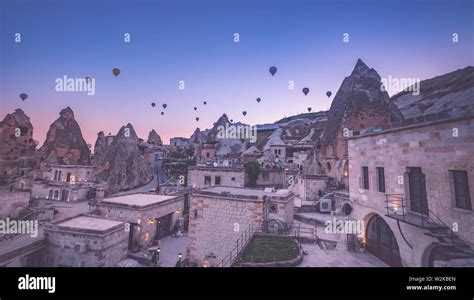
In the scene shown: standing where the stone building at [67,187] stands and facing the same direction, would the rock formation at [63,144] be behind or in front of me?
behind

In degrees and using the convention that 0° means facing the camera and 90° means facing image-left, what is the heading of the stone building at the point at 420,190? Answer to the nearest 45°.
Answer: approximately 45°

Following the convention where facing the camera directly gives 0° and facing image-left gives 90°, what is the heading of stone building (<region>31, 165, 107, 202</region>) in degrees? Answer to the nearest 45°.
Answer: approximately 0°

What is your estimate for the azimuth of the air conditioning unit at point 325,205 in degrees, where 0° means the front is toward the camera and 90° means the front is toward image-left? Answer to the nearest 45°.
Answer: approximately 0°

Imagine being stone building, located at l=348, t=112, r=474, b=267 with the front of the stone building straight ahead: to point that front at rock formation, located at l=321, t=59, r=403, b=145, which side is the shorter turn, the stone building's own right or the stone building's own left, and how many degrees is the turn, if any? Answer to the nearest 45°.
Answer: approximately 135° to the stone building's own right

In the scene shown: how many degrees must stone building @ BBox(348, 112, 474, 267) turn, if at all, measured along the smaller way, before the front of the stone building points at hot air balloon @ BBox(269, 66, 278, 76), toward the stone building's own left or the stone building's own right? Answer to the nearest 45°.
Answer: approximately 90° to the stone building's own right

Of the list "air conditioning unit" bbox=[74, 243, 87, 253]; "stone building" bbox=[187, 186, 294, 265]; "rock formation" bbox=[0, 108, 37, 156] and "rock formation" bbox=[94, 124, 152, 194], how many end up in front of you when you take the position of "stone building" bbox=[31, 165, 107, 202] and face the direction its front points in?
2

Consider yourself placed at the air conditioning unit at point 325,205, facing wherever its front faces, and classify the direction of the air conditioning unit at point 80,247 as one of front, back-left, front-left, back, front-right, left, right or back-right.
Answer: front-right

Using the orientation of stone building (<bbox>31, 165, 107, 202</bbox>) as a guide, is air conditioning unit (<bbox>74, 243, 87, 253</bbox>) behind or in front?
in front

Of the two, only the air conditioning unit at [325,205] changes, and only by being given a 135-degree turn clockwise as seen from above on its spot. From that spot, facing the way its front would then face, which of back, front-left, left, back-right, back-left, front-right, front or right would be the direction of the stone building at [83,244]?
left

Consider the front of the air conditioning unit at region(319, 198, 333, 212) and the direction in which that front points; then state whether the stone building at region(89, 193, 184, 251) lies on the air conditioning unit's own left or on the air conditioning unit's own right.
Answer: on the air conditioning unit's own right

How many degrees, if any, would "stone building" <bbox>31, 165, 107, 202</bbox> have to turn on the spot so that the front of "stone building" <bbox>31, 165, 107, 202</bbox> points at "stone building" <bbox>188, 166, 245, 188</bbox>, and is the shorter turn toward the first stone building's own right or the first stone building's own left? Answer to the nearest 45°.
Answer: approximately 45° to the first stone building's own left
